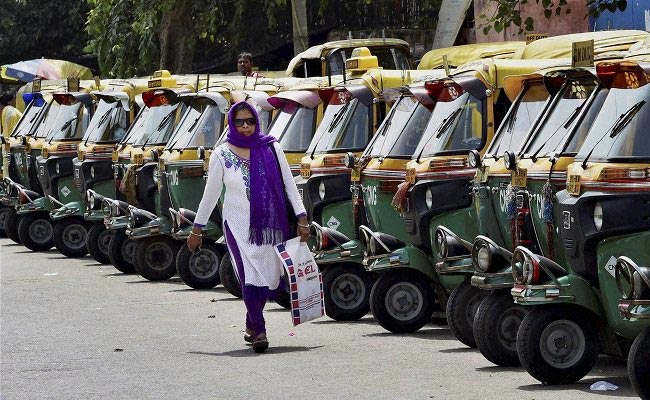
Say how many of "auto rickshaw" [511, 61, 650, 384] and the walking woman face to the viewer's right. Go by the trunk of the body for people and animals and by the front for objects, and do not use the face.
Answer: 0

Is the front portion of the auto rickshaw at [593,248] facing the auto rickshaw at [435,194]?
no

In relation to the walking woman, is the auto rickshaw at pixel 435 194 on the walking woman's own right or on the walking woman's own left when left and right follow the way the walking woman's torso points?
on the walking woman's own left

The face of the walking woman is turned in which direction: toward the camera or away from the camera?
toward the camera

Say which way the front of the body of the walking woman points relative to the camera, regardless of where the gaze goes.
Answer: toward the camera
